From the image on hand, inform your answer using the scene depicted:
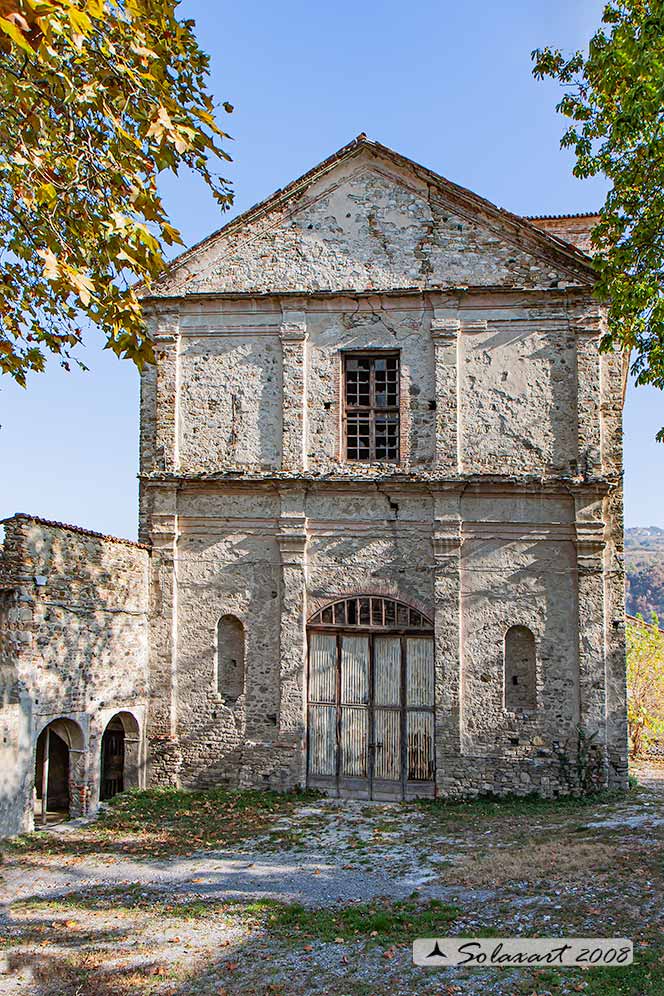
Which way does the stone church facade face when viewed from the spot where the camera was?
facing the viewer
